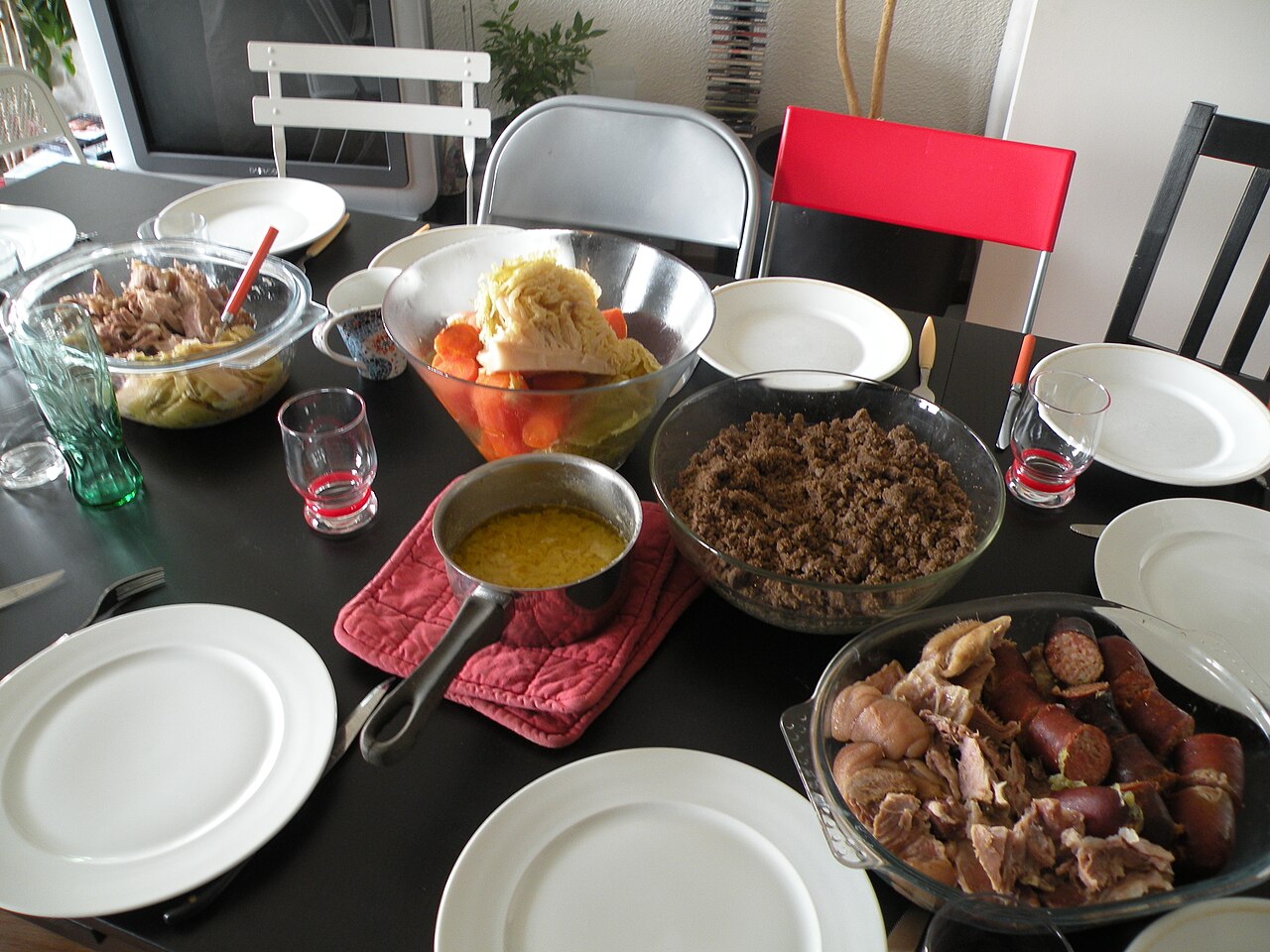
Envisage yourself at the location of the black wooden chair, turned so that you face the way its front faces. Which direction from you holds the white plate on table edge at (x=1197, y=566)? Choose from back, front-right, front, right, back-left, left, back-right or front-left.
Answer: front-left

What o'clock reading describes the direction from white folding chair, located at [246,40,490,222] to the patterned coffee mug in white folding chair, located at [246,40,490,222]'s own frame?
The patterned coffee mug is roughly at 12 o'clock from the white folding chair.

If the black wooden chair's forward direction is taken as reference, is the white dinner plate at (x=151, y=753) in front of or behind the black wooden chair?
in front

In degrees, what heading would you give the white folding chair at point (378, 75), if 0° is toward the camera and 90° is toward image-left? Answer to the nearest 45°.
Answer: approximately 0°

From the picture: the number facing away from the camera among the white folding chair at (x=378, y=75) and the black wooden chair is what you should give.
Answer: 0

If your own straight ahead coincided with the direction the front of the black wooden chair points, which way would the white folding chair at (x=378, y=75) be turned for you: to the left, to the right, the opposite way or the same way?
to the left

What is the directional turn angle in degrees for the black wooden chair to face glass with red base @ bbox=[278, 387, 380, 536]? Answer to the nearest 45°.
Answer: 0° — it already faces it

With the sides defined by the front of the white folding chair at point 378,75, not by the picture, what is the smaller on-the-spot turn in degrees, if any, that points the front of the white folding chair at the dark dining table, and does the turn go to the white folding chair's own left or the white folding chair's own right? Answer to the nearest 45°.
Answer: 0° — it already faces it

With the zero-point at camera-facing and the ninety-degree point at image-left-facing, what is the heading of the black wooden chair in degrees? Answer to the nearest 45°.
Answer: approximately 45°

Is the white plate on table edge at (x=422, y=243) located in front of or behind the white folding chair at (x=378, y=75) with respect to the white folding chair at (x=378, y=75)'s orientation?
in front

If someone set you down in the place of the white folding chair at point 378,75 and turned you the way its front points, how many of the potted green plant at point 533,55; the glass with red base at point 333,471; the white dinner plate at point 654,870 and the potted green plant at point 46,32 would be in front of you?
2

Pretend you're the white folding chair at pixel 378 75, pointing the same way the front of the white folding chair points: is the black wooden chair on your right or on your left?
on your left

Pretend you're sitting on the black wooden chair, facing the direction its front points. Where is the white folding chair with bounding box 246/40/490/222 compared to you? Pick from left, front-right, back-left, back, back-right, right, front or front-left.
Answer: front-right
